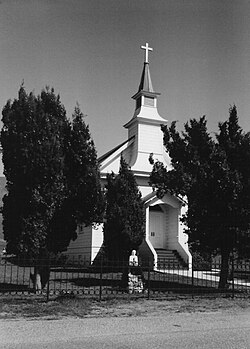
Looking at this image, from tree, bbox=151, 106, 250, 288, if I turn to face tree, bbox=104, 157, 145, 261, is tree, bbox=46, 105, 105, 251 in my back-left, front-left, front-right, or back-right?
front-left

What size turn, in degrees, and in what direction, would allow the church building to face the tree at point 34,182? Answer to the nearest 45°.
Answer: approximately 45° to its right

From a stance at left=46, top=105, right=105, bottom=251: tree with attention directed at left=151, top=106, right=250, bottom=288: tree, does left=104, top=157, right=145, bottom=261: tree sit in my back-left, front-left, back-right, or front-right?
front-left

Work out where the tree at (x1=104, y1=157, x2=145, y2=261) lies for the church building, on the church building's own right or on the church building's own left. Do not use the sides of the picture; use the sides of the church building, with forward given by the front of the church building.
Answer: on the church building's own right

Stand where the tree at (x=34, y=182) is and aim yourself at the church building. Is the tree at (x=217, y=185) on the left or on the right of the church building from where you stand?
right

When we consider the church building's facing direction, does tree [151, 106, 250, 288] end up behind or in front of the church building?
in front

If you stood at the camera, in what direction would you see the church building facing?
facing the viewer and to the right of the viewer

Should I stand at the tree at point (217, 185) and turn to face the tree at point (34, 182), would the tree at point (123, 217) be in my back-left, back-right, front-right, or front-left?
front-right
